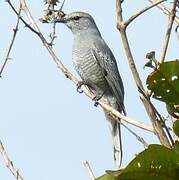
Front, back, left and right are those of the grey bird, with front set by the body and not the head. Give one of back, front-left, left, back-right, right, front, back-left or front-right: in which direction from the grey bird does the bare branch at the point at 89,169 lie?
front-left

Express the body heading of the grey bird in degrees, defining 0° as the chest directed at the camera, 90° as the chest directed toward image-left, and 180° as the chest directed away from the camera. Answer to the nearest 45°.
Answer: approximately 45°
